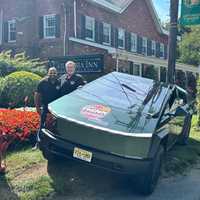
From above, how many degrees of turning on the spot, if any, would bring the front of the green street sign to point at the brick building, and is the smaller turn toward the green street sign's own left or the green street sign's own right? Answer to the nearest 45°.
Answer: approximately 135° to the green street sign's own right

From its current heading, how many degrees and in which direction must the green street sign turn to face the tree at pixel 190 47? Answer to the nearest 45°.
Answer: approximately 180°

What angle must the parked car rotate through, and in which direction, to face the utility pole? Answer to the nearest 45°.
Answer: approximately 135° to its right

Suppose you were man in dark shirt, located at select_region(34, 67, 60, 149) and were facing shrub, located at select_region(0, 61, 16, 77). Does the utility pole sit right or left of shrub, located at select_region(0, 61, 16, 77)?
right

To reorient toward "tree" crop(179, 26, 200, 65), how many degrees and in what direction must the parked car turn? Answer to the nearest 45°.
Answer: approximately 135° to its right

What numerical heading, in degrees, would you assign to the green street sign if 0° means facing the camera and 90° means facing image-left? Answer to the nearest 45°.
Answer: approximately 0°

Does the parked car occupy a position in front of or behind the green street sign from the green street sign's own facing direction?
in front

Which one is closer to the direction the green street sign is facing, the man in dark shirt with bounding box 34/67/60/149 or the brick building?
the man in dark shirt

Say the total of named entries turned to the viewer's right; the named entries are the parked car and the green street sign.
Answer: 0

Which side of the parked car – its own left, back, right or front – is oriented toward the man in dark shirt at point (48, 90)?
right

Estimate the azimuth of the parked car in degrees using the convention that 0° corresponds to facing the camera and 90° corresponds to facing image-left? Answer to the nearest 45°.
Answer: approximately 45°

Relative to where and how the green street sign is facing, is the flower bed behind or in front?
in front
